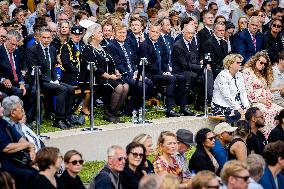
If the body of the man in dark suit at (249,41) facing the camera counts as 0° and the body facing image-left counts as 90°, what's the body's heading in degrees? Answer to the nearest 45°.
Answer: approximately 315°

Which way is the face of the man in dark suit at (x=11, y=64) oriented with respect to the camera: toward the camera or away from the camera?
toward the camera

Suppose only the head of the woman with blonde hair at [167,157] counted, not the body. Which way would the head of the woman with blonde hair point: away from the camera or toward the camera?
toward the camera

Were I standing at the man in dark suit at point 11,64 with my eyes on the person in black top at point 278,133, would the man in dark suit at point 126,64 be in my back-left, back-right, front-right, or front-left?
front-left

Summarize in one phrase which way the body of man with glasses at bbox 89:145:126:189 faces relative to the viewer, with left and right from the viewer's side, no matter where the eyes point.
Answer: facing the viewer and to the right of the viewer

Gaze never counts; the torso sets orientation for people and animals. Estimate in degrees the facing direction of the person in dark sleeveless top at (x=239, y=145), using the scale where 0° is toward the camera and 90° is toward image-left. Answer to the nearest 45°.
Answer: approximately 225°

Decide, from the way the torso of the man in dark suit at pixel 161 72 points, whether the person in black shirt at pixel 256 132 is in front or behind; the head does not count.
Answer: in front
